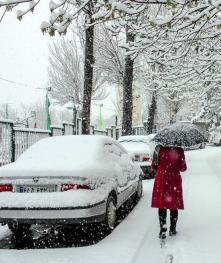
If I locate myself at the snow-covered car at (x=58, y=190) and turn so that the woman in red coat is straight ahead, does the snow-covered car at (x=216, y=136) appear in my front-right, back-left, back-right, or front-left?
front-left

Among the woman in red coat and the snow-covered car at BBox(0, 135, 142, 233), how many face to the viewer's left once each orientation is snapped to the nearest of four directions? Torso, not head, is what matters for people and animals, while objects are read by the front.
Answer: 0

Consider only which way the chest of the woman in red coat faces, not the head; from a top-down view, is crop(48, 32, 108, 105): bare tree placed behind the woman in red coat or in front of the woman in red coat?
in front

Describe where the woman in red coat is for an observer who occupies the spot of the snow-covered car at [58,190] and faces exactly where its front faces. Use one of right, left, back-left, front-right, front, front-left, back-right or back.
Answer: back-right

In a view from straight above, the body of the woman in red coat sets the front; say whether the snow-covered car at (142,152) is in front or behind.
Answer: in front

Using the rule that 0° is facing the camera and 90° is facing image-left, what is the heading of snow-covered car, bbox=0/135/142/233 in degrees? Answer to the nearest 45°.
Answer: approximately 225°

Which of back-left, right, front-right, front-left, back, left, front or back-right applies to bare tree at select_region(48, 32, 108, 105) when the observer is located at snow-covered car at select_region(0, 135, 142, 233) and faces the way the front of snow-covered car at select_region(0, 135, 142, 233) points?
front-left

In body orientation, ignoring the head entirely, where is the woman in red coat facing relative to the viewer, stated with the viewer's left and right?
facing away from the viewer

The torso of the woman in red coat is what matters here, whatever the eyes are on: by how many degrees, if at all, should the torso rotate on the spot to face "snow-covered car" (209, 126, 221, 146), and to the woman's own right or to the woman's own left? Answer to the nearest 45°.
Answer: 0° — they already face it
